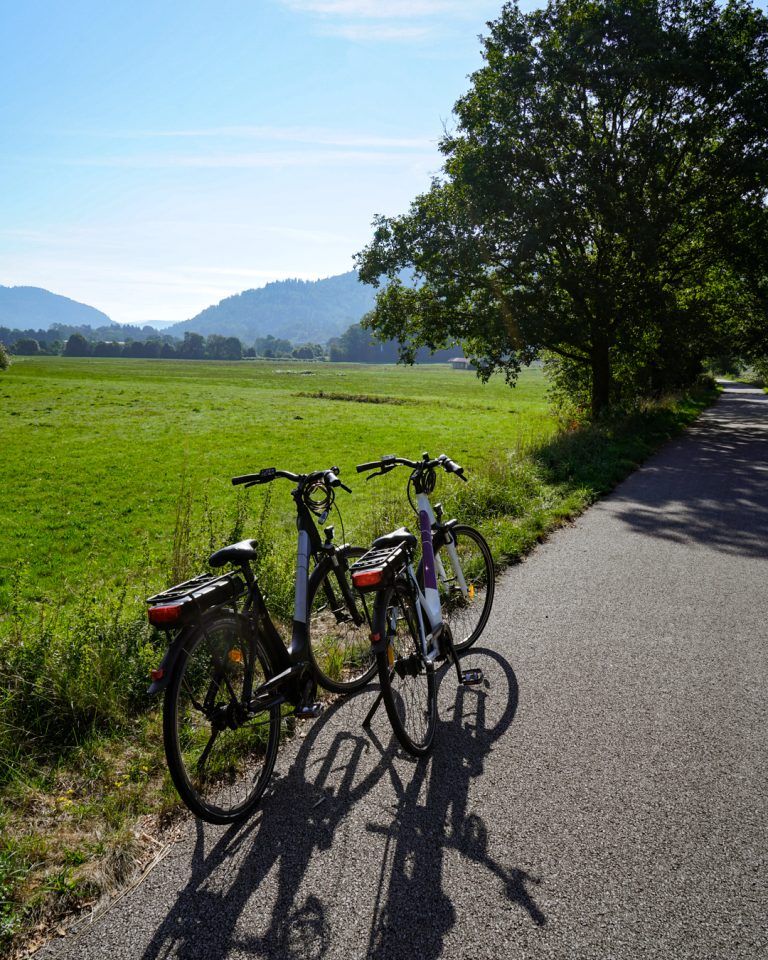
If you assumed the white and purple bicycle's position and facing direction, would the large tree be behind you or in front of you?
in front

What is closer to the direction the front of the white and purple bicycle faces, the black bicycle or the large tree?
the large tree

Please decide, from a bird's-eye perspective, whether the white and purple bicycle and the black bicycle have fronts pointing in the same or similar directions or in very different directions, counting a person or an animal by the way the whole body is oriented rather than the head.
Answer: same or similar directions

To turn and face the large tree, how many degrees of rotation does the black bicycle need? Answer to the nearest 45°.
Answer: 0° — it already faces it

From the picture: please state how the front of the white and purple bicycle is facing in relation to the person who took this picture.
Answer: facing away from the viewer and to the right of the viewer

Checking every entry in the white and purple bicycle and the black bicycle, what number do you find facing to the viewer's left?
0

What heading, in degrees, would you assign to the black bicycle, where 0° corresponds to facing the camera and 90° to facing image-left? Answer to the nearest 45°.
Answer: approximately 225°
